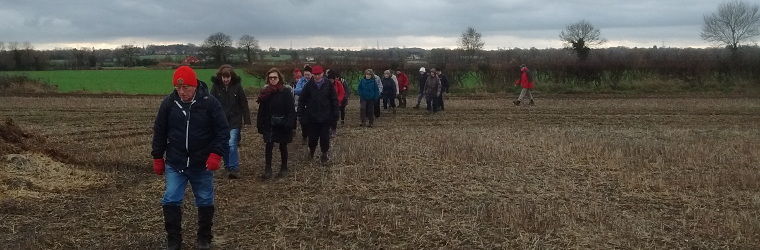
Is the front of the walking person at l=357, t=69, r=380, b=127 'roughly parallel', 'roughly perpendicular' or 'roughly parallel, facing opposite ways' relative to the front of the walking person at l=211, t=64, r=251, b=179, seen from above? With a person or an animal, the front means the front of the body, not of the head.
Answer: roughly parallel

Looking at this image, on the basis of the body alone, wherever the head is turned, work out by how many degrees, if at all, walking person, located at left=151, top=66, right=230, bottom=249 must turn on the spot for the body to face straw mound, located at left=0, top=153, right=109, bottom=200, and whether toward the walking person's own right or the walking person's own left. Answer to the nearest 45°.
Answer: approximately 135° to the walking person's own right

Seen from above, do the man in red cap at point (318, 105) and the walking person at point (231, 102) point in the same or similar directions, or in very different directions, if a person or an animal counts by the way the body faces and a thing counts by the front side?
same or similar directions

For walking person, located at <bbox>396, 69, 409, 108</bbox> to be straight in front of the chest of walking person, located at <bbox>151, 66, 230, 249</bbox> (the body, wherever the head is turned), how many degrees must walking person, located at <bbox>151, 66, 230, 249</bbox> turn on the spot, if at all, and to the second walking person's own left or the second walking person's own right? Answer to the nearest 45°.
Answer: approximately 135° to the second walking person's own left

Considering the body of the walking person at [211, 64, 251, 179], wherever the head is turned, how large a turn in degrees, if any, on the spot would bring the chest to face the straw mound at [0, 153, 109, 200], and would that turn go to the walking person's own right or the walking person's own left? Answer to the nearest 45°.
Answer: approximately 90° to the walking person's own right

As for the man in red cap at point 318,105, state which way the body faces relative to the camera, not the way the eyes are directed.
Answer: toward the camera

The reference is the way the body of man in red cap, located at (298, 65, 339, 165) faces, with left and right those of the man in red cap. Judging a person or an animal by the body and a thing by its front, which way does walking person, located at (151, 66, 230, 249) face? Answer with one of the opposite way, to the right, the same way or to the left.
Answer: the same way

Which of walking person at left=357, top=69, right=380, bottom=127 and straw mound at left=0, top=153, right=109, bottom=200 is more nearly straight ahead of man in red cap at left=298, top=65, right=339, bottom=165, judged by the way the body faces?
the straw mound

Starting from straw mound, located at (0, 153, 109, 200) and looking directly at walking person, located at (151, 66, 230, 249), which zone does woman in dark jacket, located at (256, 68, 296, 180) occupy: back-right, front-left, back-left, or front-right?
front-left

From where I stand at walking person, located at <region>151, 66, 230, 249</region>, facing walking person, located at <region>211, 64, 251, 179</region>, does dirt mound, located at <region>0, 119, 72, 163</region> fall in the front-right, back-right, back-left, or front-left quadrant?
front-left

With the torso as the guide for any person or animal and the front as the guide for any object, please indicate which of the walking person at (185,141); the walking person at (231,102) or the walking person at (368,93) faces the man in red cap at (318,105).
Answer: the walking person at (368,93)

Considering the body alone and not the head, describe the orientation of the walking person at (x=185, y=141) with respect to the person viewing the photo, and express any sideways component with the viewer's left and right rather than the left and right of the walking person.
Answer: facing the viewer

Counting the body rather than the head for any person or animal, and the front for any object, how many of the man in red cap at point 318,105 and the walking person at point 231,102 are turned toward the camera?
2

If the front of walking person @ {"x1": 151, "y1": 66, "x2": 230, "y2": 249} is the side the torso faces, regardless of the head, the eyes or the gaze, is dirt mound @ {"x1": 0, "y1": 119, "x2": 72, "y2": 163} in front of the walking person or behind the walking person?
behind

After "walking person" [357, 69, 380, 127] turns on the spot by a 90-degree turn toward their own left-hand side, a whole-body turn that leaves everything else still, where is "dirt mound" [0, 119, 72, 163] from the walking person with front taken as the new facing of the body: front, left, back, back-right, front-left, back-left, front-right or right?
back-right

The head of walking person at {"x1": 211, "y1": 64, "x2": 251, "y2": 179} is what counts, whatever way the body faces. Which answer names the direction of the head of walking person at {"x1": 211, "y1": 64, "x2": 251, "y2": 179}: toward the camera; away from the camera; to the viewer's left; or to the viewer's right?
toward the camera
